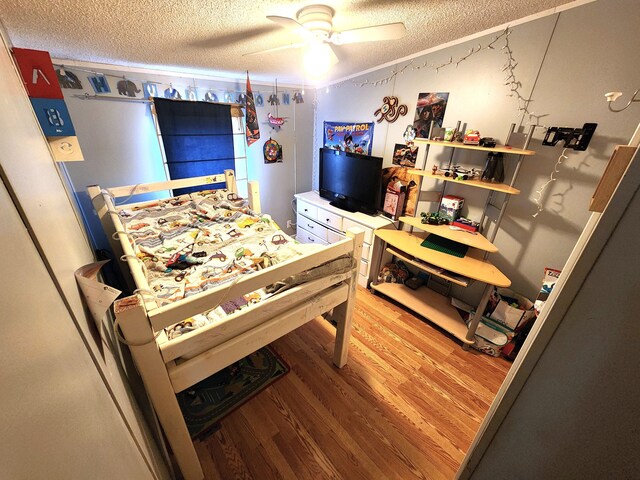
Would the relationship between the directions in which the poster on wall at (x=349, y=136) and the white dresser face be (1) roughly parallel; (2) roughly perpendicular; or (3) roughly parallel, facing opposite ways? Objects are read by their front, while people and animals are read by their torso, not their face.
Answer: roughly parallel

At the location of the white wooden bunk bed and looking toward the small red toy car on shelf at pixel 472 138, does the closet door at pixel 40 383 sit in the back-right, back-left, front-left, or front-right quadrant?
back-right

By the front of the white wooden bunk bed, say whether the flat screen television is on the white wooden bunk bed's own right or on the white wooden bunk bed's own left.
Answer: on the white wooden bunk bed's own left

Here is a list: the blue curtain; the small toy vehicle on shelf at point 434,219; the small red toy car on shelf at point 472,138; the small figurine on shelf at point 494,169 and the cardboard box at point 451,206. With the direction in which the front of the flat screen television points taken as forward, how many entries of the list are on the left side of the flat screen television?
4

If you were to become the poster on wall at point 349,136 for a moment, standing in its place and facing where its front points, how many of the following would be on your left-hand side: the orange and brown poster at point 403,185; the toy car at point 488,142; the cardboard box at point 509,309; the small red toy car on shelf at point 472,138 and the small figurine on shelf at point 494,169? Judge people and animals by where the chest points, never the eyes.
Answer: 5

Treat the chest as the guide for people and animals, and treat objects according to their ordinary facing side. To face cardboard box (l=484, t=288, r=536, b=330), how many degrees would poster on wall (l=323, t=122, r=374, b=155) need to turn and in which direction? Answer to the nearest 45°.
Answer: approximately 90° to its left

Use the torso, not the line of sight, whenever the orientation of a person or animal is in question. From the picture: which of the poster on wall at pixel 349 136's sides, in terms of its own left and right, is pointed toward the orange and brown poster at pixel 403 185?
left

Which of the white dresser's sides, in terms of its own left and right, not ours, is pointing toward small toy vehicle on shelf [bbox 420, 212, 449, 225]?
left

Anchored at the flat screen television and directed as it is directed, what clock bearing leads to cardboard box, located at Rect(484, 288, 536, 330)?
The cardboard box is roughly at 9 o'clock from the flat screen television.

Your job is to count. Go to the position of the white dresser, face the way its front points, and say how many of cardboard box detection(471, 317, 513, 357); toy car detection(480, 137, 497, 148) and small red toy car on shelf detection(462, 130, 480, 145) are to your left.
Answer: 3

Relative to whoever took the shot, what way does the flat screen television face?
facing the viewer and to the left of the viewer

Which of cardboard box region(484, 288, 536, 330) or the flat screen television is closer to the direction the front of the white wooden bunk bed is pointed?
the cardboard box

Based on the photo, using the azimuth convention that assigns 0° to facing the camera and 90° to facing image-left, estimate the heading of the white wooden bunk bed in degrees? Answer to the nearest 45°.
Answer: approximately 315°
